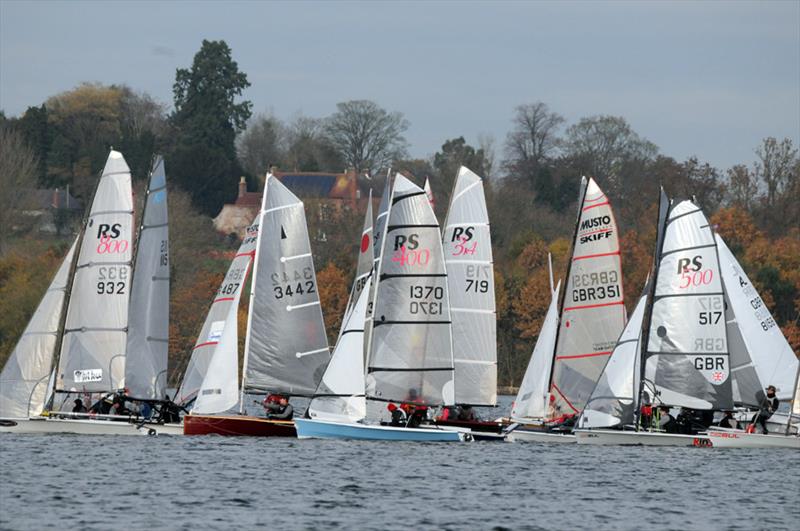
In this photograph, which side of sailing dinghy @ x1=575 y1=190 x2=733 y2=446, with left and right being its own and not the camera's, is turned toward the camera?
left

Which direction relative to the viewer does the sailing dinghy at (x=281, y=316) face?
to the viewer's left

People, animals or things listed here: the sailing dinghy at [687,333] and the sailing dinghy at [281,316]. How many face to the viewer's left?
2

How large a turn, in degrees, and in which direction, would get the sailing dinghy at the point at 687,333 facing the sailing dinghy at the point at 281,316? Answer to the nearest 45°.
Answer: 0° — it already faces it

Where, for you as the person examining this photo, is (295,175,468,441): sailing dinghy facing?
facing to the left of the viewer

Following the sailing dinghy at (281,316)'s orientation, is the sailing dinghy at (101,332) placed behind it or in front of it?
in front

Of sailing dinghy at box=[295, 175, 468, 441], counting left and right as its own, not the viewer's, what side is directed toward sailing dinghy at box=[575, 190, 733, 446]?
back

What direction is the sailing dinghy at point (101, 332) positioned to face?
to the viewer's left
